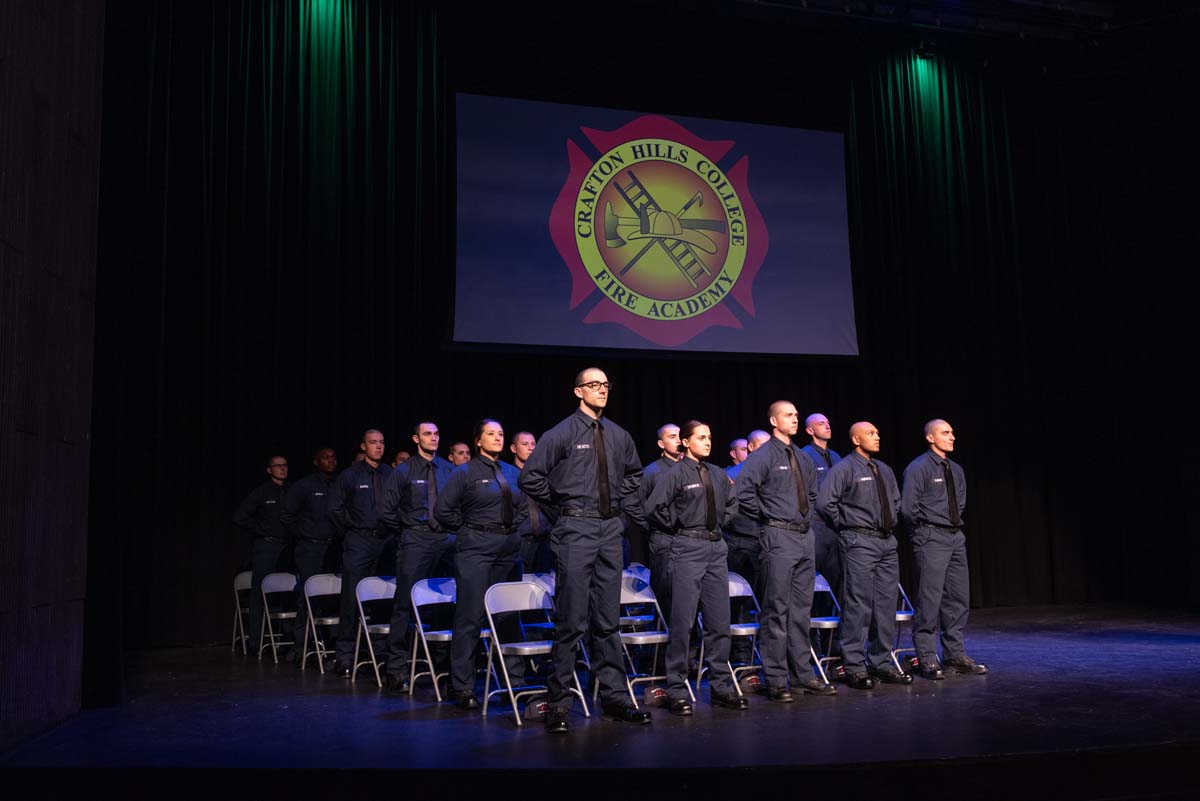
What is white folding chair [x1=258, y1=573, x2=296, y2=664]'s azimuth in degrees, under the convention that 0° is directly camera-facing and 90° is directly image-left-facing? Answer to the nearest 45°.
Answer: approximately 315°

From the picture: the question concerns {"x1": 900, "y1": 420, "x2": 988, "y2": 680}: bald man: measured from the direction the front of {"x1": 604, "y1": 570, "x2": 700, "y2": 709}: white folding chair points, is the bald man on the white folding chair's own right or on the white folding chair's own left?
on the white folding chair's own left

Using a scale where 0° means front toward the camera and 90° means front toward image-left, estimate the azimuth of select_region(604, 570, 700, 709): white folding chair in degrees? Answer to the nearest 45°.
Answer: approximately 315°

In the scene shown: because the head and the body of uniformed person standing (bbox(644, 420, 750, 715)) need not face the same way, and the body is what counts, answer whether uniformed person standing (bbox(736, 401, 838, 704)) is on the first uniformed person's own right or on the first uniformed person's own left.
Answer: on the first uniformed person's own left

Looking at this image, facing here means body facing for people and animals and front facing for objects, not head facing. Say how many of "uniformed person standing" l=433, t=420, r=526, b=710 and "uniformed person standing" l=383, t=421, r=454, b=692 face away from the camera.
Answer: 0

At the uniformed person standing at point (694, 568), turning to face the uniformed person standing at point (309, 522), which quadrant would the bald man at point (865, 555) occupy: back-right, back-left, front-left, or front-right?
back-right
